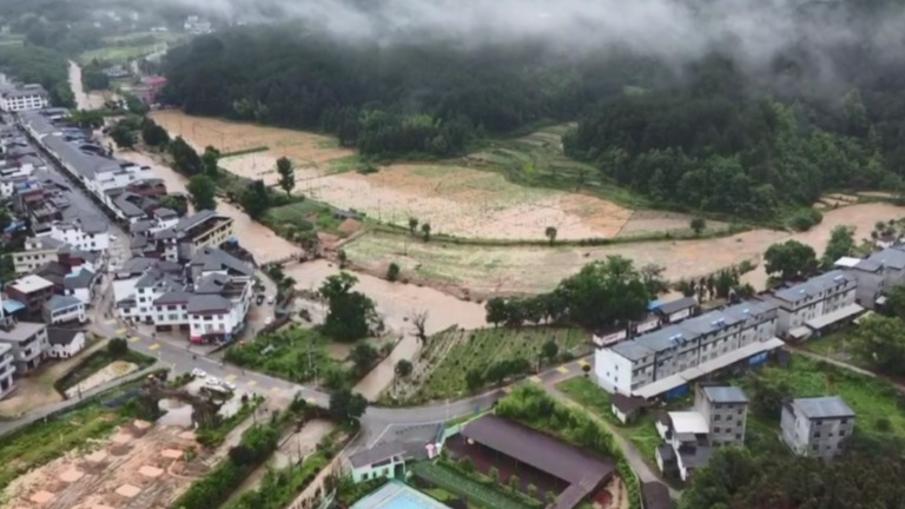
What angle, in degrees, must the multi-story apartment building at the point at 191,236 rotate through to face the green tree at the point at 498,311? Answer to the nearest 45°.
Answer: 0° — it already faces it

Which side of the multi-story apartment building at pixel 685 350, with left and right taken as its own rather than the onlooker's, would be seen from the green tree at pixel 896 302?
left

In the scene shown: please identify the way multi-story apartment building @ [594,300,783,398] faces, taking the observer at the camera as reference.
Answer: facing the viewer and to the right of the viewer

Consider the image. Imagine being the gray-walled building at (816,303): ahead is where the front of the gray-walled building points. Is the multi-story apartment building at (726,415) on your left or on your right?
on your right

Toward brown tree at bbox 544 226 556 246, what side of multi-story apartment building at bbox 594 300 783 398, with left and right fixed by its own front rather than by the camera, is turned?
back
